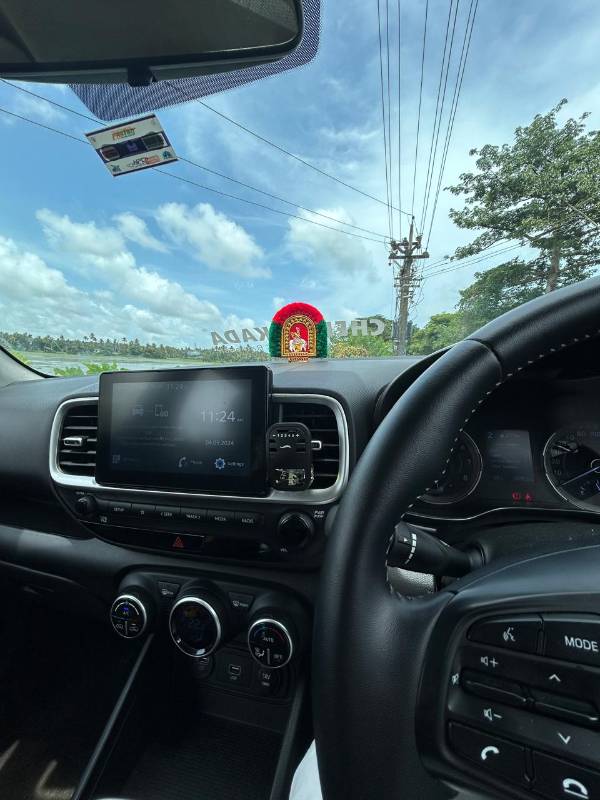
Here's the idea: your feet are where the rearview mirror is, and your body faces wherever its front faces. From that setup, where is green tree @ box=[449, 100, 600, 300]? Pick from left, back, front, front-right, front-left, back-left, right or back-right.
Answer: left

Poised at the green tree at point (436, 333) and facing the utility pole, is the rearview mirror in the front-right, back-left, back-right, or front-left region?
front-left

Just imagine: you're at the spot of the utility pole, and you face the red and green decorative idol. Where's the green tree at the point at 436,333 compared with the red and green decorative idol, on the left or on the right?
left

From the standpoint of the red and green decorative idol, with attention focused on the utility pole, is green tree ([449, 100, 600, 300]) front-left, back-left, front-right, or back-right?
front-right

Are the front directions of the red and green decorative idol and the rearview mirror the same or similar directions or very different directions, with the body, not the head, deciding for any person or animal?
same or similar directions

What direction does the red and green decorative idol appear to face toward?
toward the camera

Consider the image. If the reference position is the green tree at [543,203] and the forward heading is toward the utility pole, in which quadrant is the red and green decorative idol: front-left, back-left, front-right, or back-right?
front-left

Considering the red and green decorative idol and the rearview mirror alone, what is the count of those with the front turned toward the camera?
2

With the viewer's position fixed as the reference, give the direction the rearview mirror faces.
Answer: facing the viewer

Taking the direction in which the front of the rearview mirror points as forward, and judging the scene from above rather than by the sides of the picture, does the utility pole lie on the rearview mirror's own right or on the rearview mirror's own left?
on the rearview mirror's own left
